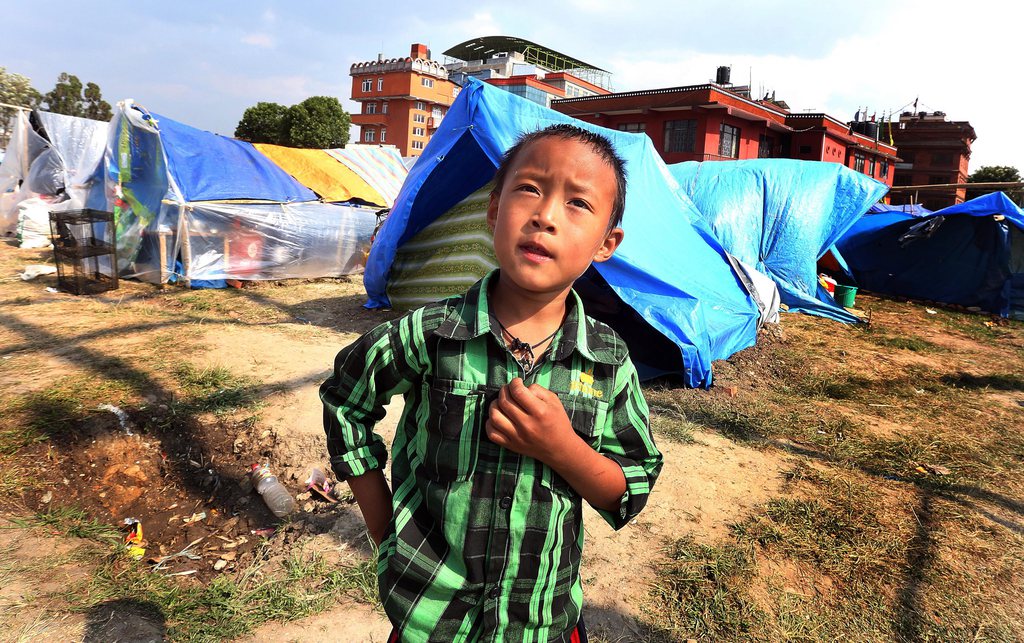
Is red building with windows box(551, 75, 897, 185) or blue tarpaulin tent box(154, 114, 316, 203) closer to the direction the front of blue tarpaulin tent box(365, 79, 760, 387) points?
the blue tarpaulin tent

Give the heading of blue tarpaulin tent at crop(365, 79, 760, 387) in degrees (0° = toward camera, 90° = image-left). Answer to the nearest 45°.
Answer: approximately 45°

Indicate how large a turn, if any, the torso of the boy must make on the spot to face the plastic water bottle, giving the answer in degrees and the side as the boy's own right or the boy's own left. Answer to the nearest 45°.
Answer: approximately 135° to the boy's own right

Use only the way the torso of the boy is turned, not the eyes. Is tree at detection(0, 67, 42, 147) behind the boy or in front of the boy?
behind

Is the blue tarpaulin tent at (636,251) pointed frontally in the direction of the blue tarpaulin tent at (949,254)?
no

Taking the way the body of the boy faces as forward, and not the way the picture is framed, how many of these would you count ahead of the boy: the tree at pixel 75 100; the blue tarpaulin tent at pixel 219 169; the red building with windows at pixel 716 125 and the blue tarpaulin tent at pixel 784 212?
0

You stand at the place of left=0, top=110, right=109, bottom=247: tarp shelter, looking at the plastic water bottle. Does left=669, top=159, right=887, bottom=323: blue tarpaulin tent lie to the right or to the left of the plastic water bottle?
left

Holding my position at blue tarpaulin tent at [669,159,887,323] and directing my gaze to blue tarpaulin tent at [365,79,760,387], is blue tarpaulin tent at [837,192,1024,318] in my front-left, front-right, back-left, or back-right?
back-left

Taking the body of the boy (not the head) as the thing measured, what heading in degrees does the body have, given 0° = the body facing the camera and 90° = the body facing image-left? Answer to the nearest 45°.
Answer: approximately 0°

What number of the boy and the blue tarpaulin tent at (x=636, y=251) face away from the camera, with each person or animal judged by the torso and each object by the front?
0

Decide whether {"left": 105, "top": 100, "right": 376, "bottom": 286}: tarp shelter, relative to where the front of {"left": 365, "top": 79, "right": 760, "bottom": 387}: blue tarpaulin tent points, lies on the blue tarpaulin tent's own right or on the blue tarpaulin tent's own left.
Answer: on the blue tarpaulin tent's own right

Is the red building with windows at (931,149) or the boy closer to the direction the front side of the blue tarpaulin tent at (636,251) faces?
the boy

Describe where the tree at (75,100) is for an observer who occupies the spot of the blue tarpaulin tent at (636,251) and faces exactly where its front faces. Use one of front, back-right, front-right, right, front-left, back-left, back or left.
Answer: right

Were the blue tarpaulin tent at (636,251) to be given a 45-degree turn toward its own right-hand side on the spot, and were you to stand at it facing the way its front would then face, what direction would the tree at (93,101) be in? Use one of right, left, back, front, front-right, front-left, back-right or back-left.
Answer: front-right

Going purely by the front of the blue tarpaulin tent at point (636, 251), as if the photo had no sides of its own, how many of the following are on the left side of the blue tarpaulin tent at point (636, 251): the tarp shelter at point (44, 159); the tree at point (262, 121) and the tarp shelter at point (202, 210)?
0

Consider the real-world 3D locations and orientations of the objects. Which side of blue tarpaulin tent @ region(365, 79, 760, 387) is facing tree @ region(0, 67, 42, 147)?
right

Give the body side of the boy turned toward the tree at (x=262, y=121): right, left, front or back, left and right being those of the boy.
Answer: back
